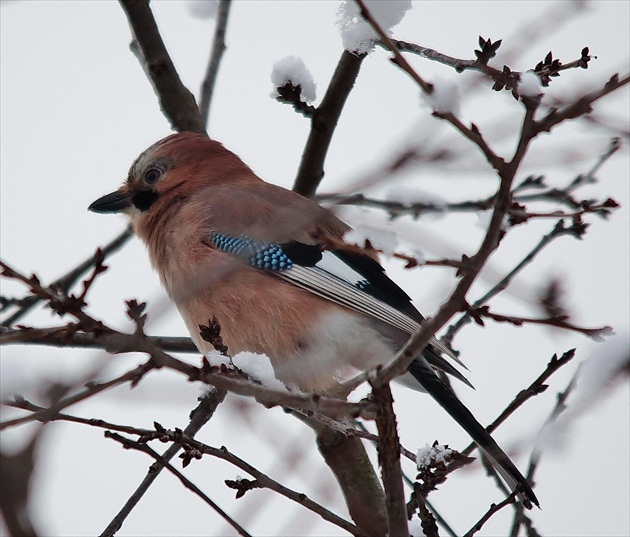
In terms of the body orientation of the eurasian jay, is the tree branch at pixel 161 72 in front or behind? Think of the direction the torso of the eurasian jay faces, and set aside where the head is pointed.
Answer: in front

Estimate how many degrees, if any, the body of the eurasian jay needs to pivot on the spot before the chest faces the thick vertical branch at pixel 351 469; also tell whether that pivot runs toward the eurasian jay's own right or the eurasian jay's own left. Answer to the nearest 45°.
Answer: approximately 180°

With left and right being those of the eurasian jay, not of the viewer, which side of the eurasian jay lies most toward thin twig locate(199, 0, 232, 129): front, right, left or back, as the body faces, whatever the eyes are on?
front

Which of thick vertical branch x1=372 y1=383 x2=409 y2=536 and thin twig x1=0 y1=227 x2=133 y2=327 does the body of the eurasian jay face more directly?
the thin twig

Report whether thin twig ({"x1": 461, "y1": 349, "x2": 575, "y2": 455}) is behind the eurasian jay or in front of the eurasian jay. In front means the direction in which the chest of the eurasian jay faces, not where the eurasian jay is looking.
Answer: behind

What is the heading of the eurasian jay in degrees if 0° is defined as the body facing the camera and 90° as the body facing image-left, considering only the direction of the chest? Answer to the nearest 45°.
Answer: approximately 90°
